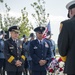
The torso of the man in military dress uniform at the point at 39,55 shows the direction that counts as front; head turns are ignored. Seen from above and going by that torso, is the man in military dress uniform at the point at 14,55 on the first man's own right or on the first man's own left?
on the first man's own right

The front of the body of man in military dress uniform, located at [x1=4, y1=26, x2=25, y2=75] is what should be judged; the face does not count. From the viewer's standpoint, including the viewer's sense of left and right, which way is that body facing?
facing the viewer and to the right of the viewer

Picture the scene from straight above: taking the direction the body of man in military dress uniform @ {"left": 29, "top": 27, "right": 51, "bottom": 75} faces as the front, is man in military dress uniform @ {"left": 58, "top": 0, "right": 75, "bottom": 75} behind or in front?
in front

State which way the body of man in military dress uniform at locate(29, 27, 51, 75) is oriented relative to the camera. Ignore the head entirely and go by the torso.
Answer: toward the camera

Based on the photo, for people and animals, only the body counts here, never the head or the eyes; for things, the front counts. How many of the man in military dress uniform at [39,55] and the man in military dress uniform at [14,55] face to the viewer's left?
0
